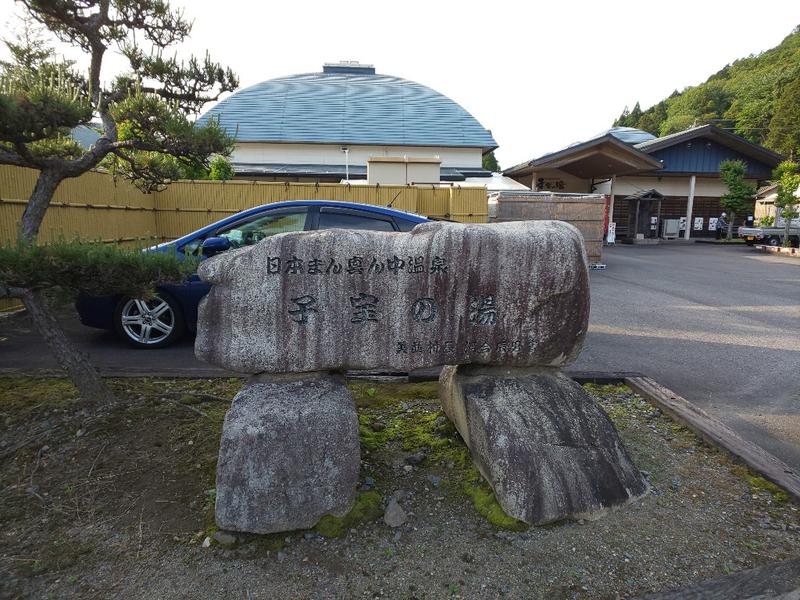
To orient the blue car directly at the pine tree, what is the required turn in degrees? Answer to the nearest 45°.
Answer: approximately 90° to its left

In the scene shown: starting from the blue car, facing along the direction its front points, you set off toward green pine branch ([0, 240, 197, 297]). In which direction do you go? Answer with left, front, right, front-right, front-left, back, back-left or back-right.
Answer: left

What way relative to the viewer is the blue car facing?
to the viewer's left

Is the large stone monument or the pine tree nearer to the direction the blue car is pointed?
the pine tree

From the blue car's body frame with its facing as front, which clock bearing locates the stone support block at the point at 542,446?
The stone support block is roughly at 8 o'clock from the blue car.

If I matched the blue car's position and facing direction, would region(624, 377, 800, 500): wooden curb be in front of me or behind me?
behind

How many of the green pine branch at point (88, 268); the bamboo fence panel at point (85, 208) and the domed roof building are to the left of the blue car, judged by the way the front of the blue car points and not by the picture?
1

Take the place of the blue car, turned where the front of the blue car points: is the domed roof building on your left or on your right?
on your right

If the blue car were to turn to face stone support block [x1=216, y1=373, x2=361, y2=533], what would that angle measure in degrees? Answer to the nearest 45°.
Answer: approximately 90° to its left

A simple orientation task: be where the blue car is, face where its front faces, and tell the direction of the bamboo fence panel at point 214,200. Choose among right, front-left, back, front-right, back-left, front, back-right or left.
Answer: right

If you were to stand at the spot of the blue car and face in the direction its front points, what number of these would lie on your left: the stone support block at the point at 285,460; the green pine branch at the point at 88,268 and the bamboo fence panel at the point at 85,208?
2

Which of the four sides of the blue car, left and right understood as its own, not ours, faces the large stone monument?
left

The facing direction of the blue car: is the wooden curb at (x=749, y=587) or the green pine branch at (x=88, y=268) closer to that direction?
the green pine branch

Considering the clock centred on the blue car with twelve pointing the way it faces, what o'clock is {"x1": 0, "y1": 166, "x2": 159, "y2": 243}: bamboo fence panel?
The bamboo fence panel is roughly at 2 o'clock from the blue car.
